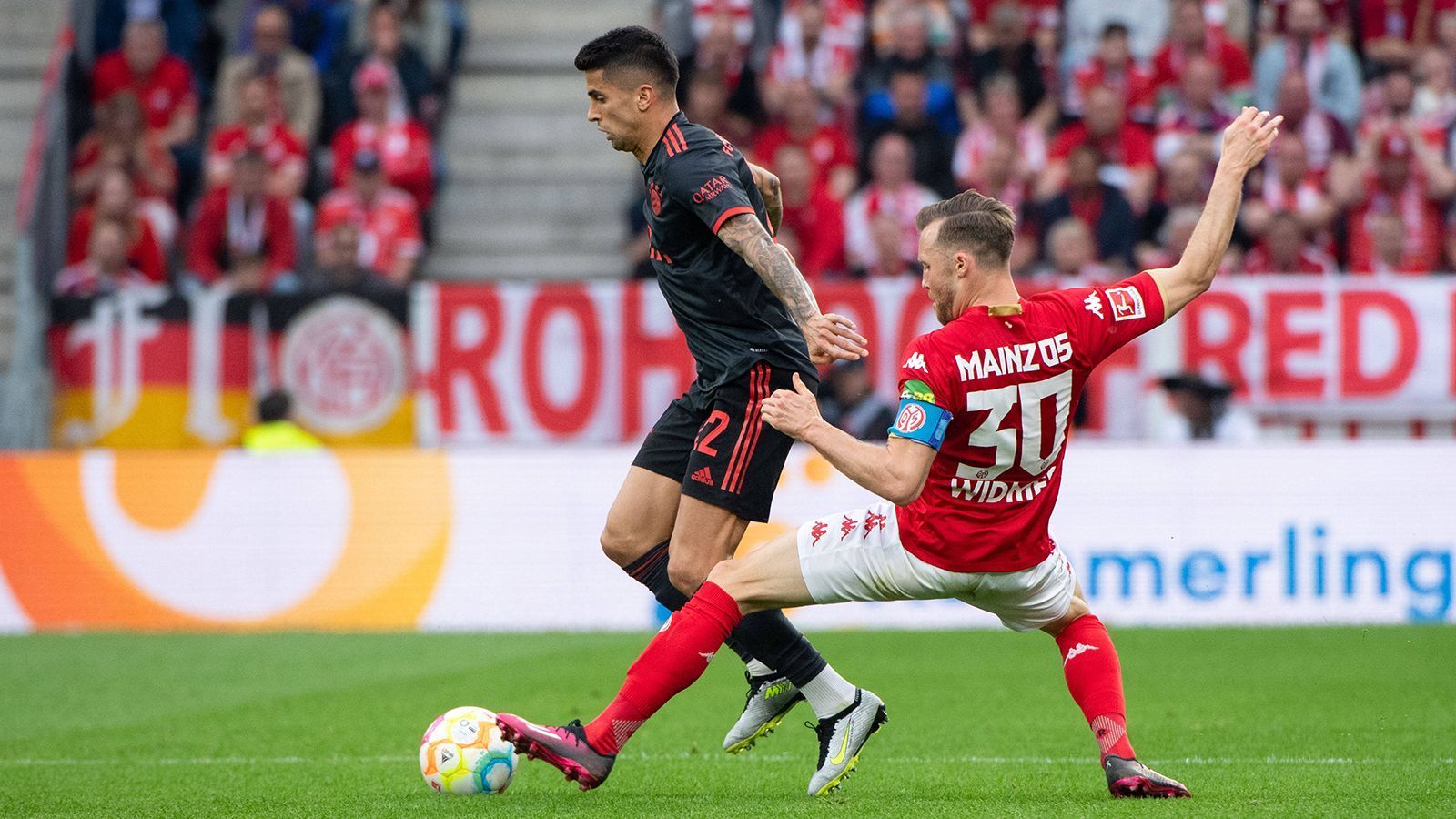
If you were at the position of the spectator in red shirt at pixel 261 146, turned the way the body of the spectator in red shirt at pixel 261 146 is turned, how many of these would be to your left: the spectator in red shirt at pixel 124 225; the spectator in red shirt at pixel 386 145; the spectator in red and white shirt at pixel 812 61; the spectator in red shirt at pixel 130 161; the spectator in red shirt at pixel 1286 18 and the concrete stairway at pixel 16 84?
3

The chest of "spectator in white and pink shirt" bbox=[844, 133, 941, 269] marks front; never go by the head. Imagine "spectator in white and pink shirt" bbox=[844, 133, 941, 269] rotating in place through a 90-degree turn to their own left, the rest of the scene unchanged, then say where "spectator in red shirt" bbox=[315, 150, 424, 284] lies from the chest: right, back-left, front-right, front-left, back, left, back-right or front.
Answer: back

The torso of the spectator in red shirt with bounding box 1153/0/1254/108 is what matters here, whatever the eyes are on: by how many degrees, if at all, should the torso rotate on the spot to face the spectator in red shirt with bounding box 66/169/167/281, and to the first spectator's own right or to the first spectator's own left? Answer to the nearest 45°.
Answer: approximately 90° to the first spectator's own right

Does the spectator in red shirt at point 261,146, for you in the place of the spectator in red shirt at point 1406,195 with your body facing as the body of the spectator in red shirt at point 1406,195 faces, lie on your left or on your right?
on your right

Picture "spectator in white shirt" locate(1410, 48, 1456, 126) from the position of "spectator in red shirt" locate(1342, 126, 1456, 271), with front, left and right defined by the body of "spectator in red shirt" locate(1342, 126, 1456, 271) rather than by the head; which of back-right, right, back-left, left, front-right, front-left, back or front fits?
back

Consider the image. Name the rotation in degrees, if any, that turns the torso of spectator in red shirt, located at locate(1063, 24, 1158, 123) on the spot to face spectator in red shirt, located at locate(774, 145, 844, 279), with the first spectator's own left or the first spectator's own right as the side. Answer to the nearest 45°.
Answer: approximately 45° to the first spectator's own right

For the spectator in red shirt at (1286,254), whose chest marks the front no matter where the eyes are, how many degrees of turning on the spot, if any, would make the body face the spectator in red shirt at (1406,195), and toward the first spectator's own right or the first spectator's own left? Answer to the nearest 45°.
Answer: approximately 135° to the first spectator's own left

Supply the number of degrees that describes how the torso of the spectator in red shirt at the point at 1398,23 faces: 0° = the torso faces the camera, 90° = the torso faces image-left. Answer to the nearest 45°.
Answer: approximately 0°

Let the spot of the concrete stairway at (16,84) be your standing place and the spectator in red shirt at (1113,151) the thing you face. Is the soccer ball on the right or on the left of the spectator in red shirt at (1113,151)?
right

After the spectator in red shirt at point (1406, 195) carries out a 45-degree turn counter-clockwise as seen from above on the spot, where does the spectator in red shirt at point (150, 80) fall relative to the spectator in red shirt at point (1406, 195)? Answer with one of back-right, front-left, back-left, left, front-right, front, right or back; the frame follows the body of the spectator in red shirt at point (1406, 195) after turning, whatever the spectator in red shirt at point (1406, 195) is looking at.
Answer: back-right

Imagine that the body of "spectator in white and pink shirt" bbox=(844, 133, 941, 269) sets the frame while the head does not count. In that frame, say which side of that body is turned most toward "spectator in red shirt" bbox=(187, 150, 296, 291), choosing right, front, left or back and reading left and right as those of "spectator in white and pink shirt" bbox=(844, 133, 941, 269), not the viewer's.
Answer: right
